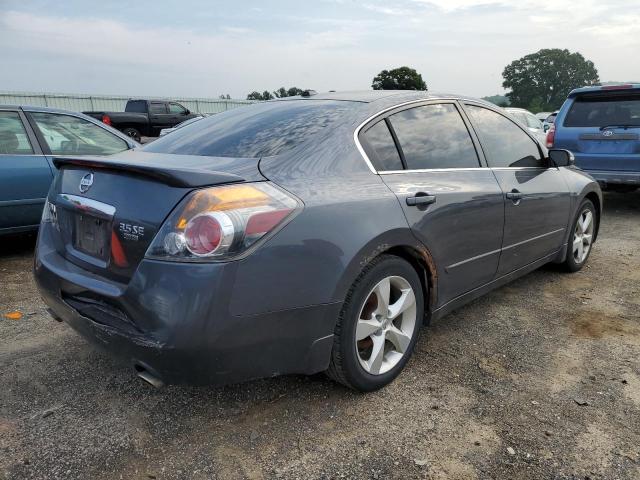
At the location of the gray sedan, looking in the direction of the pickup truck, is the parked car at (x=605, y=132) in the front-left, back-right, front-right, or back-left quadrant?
front-right

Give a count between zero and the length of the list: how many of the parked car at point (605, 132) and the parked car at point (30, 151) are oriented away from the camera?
1

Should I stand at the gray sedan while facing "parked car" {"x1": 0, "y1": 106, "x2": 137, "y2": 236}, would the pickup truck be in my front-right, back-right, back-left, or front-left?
front-right

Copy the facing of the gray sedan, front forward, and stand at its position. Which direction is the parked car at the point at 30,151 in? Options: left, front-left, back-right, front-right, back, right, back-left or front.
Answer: left

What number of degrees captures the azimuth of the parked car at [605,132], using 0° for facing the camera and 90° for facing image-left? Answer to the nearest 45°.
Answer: approximately 180°

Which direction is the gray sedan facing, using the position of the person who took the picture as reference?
facing away from the viewer and to the right of the viewer

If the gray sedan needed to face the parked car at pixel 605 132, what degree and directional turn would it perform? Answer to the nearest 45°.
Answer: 0° — it already faces it

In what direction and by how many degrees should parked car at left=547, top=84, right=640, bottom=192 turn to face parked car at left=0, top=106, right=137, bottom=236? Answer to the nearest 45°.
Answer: approximately 135° to its left

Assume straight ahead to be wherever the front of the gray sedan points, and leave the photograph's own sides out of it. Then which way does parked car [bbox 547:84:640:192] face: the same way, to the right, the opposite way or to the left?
the same way

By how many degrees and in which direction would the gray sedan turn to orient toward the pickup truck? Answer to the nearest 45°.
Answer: approximately 45° to its left

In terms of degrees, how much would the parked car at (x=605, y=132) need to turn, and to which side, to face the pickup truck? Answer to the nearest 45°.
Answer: approximately 45° to its left
